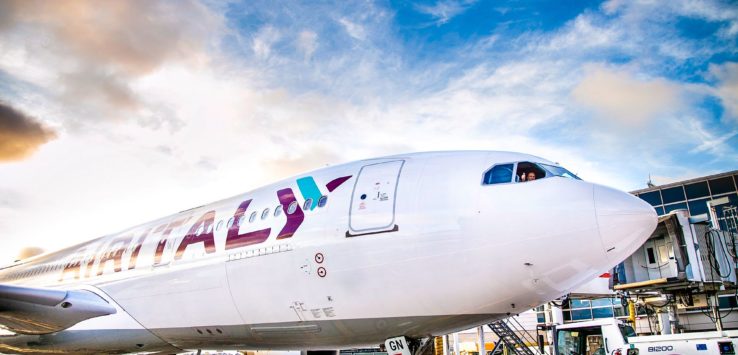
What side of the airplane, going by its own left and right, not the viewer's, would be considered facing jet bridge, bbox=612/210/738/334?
front

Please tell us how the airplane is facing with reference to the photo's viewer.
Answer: facing the viewer and to the right of the viewer
